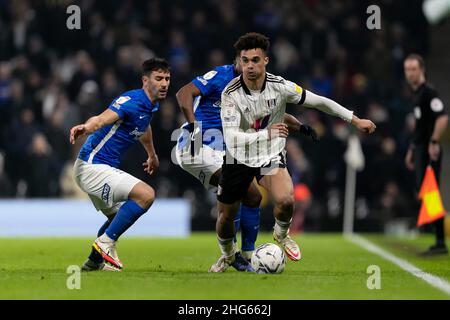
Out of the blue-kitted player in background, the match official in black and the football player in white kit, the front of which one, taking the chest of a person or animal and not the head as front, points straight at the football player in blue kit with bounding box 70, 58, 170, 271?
the match official in black

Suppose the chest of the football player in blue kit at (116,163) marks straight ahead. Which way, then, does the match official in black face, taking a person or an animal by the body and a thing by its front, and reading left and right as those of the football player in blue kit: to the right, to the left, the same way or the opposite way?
to the right

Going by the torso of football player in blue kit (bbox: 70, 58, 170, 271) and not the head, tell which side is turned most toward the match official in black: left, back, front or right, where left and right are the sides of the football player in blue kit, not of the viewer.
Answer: left

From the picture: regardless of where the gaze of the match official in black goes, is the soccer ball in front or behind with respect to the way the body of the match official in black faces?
in front

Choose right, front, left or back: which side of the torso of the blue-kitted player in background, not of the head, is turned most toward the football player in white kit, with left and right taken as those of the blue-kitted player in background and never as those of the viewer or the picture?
front

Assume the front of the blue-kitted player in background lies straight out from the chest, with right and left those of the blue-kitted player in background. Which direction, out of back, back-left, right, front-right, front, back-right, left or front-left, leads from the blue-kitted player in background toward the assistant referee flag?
left

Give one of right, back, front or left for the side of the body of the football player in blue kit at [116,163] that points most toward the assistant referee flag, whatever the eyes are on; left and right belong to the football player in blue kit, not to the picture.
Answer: left

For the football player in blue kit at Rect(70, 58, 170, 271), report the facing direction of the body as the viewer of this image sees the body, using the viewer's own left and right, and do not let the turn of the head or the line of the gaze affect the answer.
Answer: facing the viewer and to the right of the viewer
